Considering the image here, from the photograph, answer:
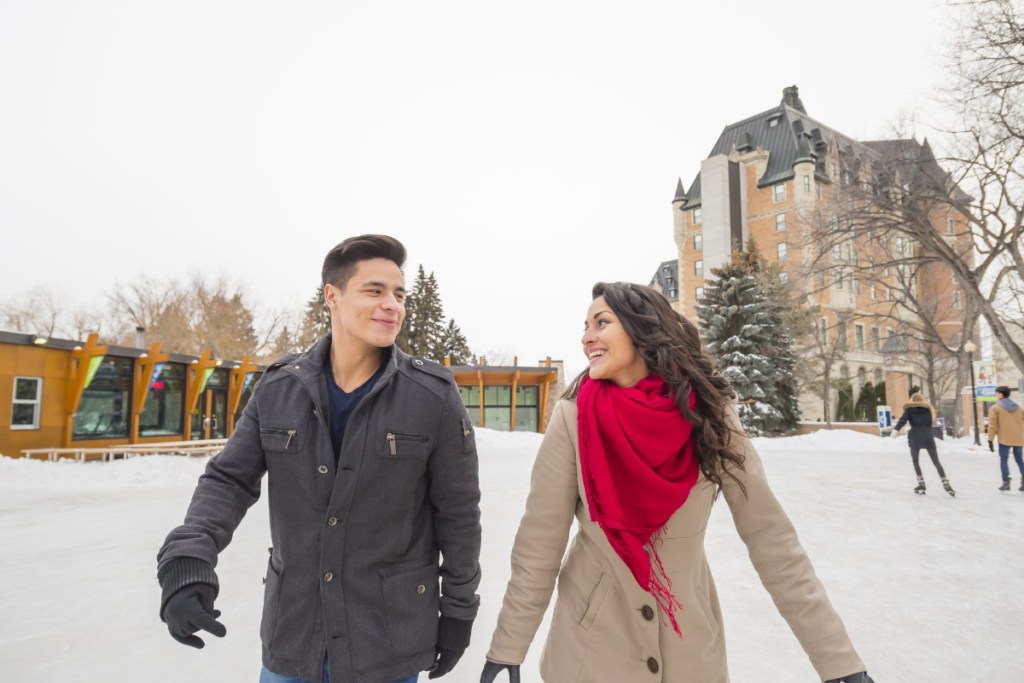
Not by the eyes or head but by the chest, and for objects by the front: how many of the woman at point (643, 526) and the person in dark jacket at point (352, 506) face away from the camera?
0

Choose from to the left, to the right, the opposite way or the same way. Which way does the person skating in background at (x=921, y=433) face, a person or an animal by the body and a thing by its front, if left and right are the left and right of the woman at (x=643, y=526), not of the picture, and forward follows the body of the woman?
the opposite way

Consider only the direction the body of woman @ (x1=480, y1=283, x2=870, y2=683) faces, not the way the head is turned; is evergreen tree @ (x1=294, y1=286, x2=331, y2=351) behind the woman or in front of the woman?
behind

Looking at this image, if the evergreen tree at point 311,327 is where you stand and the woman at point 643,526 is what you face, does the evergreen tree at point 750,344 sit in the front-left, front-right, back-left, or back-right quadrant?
front-left

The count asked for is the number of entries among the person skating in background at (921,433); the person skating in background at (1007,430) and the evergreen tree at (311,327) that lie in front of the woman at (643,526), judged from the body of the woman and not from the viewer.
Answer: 0

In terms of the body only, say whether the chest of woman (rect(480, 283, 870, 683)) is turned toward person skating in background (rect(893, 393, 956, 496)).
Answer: no

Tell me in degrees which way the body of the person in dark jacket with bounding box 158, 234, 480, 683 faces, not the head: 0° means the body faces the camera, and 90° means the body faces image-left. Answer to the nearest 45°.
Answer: approximately 0°

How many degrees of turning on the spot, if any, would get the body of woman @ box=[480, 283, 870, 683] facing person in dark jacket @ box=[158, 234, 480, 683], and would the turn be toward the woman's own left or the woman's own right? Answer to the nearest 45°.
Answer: approximately 90° to the woman's own right

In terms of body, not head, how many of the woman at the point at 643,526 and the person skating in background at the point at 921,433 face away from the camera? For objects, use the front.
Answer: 1

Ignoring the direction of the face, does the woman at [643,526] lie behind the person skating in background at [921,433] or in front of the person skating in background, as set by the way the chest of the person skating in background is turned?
behind

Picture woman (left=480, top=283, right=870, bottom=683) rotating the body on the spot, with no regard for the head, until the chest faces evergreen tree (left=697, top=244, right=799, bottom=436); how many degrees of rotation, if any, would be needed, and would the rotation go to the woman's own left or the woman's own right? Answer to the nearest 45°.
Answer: approximately 180°

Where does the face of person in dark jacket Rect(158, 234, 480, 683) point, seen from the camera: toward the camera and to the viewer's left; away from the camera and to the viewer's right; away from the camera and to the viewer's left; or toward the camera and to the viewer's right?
toward the camera and to the viewer's right

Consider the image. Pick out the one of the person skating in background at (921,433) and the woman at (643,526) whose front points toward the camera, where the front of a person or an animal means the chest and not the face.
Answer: the woman

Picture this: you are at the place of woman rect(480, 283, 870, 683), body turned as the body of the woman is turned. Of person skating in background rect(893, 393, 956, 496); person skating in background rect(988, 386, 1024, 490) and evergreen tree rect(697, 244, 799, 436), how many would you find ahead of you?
0

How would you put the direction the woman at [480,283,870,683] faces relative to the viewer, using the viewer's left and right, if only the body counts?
facing the viewer

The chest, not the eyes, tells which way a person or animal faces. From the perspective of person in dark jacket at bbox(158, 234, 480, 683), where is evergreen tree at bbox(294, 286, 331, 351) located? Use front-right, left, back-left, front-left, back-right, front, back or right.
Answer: back

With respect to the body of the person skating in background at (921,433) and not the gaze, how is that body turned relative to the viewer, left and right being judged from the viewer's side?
facing away from the viewer
